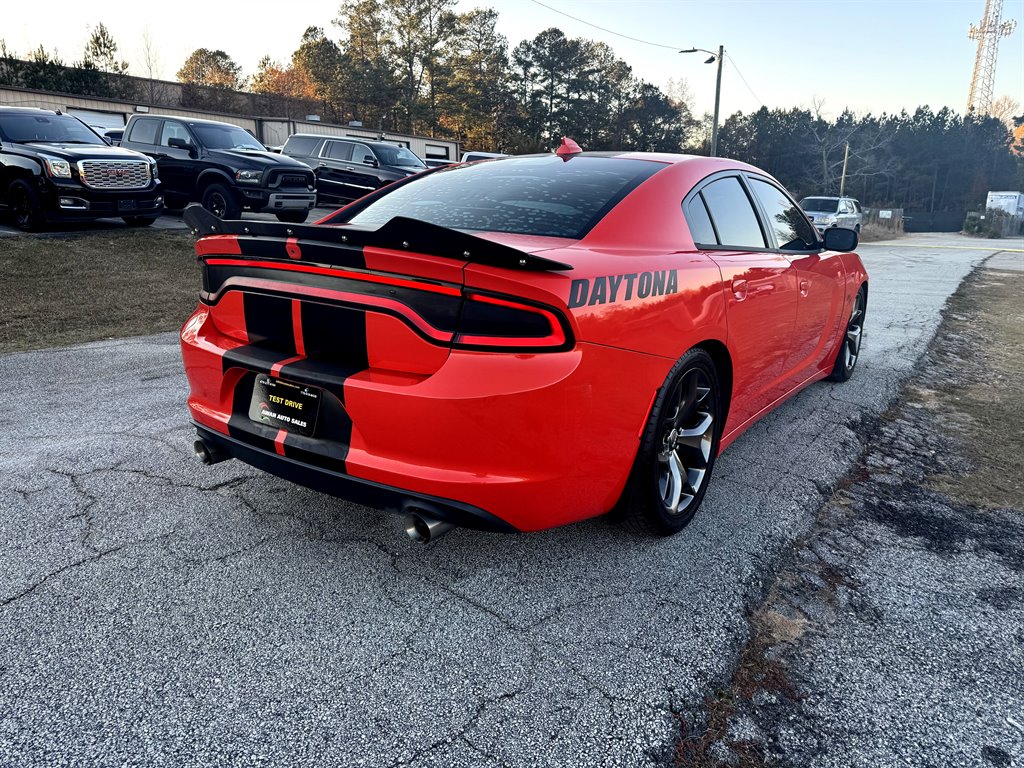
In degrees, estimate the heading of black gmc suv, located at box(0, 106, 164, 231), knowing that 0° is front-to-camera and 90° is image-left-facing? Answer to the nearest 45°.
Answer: approximately 315°

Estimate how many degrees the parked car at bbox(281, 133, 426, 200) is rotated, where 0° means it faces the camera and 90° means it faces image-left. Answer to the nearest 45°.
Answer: approximately 315°

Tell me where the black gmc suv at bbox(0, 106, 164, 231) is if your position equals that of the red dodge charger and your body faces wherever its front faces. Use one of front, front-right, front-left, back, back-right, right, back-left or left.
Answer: left

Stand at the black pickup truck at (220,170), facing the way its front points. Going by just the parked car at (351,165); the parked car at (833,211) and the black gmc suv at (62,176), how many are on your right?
1

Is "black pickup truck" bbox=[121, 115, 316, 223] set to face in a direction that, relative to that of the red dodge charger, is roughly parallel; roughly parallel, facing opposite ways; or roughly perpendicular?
roughly perpendicular

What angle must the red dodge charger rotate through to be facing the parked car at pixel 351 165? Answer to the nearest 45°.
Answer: approximately 45° to its left

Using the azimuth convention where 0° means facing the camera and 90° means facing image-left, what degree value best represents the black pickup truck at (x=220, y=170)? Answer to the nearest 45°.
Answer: approximately 315°

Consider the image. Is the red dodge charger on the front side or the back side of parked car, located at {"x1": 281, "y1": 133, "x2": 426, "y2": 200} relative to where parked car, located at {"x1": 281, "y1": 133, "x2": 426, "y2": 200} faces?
on the front side

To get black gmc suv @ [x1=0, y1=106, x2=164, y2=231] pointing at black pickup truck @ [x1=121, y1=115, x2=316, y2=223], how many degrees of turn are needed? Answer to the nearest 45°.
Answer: approximately 90° to its left

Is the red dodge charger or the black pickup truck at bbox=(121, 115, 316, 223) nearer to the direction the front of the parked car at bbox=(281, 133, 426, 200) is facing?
the red dodge charger

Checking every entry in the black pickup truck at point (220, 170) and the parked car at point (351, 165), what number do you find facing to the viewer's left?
0

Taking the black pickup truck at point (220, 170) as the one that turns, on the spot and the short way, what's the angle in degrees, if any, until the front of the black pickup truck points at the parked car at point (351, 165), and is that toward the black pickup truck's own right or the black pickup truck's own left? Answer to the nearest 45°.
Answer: approximately 90° to the black pickup truck's own left

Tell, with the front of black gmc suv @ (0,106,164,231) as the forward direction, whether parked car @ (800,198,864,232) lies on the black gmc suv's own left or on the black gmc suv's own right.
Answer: on the black gmc suv's own left
